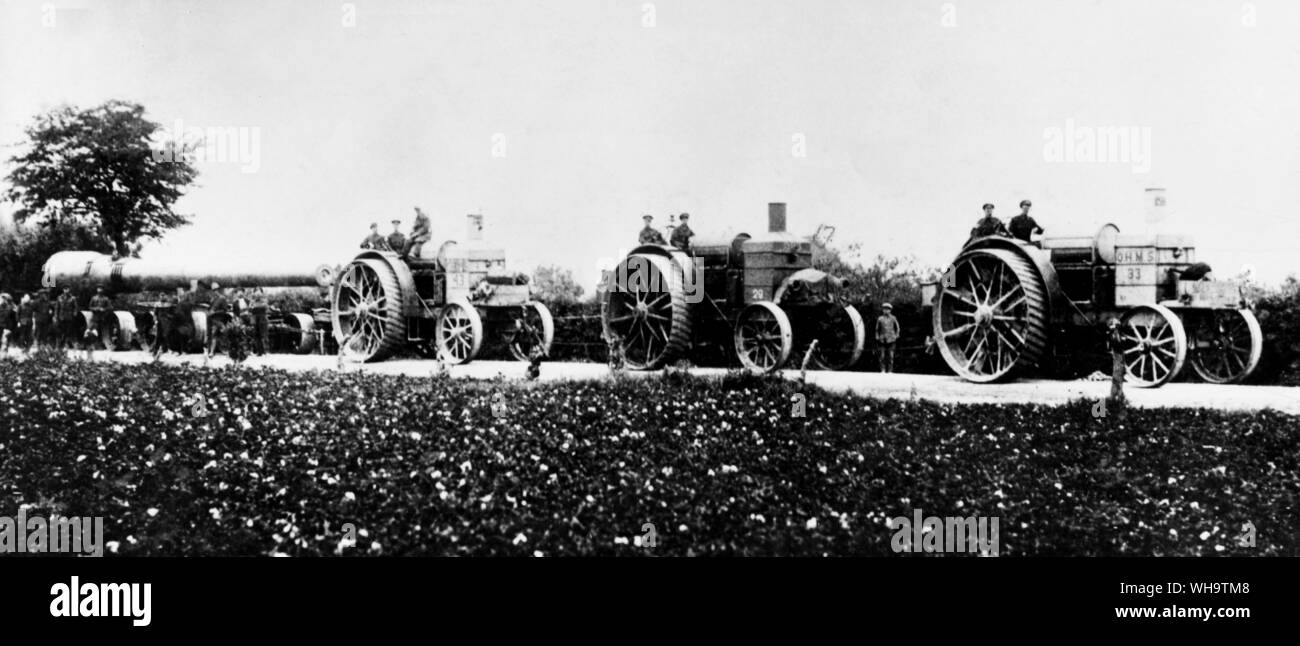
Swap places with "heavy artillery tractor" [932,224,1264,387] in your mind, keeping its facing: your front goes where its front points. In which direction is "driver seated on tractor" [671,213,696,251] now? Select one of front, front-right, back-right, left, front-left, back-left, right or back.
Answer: back-right

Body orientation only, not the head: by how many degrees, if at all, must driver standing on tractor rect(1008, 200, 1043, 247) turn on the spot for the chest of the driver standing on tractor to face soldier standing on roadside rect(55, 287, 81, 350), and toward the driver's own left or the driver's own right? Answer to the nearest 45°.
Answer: approximately 135° to the driver's own right

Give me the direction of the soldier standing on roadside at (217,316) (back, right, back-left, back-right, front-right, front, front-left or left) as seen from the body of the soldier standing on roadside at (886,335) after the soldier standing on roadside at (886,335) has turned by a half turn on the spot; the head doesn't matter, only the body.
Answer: left

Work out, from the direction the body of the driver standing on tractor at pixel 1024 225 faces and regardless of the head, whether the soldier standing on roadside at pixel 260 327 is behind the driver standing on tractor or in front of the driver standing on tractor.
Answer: behind

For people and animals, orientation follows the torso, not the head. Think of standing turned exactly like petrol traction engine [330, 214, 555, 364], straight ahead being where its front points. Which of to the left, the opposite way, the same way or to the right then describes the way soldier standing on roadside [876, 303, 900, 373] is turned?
to the right

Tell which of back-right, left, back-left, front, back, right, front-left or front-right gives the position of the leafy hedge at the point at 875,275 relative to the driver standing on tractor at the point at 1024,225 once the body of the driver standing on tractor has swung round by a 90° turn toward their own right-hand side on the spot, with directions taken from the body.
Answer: right

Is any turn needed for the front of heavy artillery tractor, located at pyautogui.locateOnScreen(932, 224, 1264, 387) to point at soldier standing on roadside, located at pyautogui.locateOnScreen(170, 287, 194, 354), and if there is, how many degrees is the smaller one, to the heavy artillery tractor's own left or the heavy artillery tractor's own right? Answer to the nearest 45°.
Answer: approximately 135° to the heavy artillery tractor's own right

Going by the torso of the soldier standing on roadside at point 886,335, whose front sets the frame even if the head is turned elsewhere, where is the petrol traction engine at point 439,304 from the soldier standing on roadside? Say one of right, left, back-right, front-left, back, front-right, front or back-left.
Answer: right

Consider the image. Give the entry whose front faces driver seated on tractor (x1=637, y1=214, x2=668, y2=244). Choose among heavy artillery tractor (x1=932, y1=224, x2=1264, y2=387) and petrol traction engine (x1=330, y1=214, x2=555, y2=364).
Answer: petrol traction engine (x1=330, y1=214, x2=555, y2=364)

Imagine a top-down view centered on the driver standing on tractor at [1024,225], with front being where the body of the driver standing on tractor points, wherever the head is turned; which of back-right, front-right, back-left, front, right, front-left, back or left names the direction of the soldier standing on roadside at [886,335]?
back

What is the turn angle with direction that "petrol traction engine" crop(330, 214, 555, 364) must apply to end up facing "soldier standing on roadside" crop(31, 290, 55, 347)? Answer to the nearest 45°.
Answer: approximately 180°

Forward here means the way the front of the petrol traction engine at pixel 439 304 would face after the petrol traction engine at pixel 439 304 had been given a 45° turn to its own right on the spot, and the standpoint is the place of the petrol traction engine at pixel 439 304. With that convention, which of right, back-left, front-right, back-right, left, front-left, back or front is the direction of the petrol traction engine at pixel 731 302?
front-left

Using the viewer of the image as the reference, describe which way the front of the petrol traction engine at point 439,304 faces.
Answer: facing the viewer and to the right of the viewer
